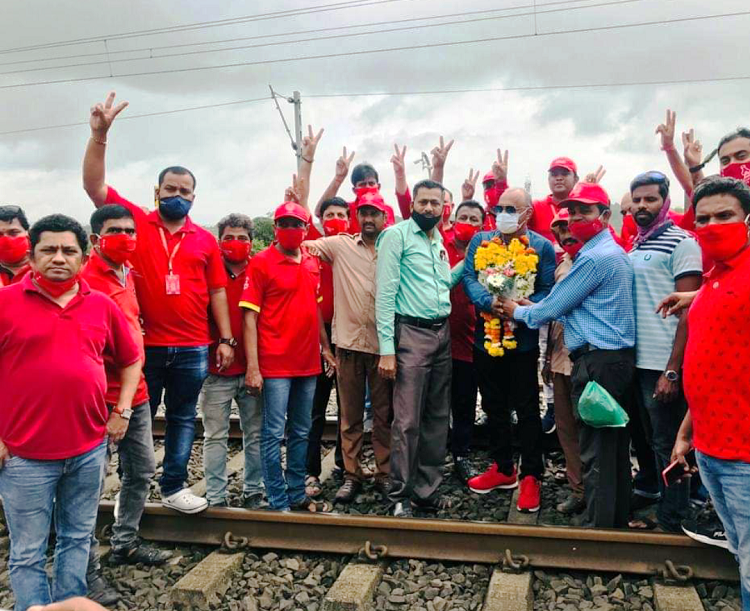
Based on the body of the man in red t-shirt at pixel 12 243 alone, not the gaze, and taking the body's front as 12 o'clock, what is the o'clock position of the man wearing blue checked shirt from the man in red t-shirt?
The man wearing blue checked shirt is roughly at 10 o'clock from the man in red t-shirt.

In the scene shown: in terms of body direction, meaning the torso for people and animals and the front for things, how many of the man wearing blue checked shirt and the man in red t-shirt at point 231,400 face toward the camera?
1

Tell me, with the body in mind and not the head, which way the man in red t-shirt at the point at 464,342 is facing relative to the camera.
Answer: toward the camera

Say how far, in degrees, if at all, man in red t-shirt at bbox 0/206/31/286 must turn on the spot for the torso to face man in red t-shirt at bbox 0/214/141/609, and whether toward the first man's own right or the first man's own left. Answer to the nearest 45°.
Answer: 0° — they already face them

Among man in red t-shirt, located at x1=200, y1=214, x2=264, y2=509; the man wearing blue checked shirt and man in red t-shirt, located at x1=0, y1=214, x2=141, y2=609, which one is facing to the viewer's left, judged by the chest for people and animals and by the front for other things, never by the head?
the man wearing blue checked shirt

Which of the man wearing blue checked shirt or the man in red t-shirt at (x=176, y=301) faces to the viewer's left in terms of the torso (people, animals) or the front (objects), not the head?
the man wearing blue checked shirt

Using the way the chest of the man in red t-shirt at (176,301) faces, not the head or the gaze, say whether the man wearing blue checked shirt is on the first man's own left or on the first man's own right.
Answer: on the first man's own left

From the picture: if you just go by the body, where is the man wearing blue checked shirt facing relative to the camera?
to the viewer's left

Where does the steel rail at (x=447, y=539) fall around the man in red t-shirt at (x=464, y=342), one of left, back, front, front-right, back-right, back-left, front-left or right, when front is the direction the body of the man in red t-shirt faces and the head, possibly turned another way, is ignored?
front

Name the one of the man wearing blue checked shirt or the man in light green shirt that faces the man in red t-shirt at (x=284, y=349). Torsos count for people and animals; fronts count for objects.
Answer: the man wearing blue checked shirt

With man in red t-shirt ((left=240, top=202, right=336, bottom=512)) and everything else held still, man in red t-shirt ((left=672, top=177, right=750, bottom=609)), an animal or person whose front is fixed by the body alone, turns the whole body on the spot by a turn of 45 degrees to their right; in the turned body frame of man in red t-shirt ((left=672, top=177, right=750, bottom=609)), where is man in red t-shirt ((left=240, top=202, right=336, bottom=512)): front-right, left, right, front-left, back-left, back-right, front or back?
front

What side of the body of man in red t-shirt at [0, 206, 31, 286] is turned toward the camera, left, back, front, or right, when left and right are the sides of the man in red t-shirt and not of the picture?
front

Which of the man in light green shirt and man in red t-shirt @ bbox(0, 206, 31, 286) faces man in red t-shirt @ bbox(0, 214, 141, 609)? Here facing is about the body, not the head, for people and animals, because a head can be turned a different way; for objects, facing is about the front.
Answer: man in red t-shirt @ bbox(0, 206, 31, 286)

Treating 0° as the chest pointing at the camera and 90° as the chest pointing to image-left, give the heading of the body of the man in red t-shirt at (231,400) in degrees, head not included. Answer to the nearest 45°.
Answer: approximately 0°
